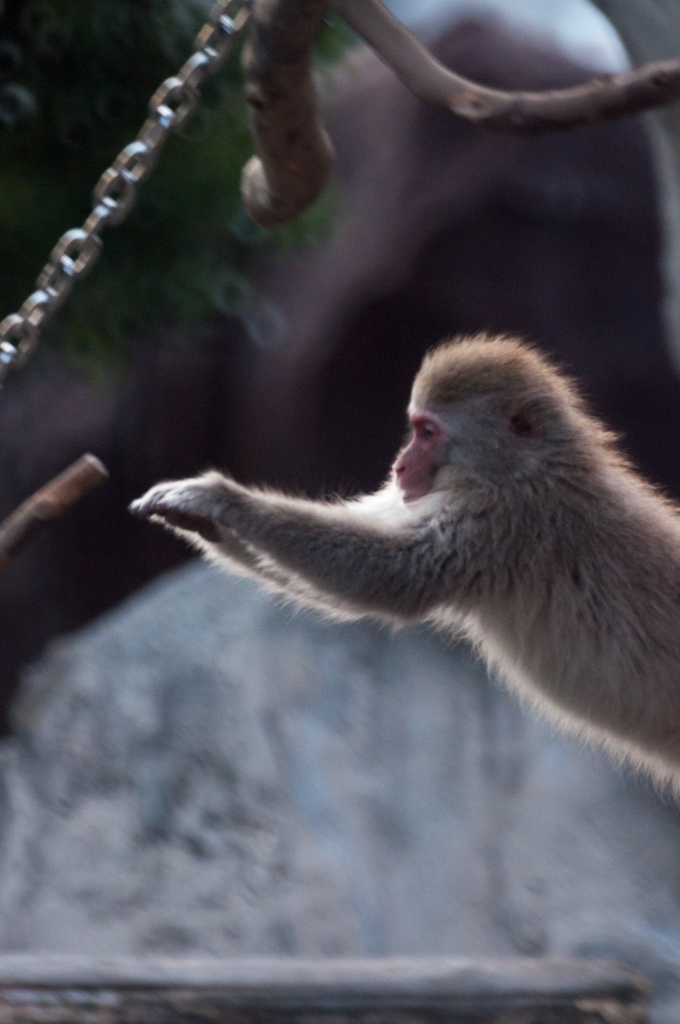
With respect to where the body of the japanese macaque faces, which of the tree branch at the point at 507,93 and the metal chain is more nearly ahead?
the metal chain

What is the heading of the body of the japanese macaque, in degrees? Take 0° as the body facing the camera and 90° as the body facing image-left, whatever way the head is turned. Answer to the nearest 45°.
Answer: approximately 90°

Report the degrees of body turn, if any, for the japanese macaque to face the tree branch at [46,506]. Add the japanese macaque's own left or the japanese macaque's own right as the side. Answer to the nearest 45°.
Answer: approximately 45° to the japanese macaque's own left
